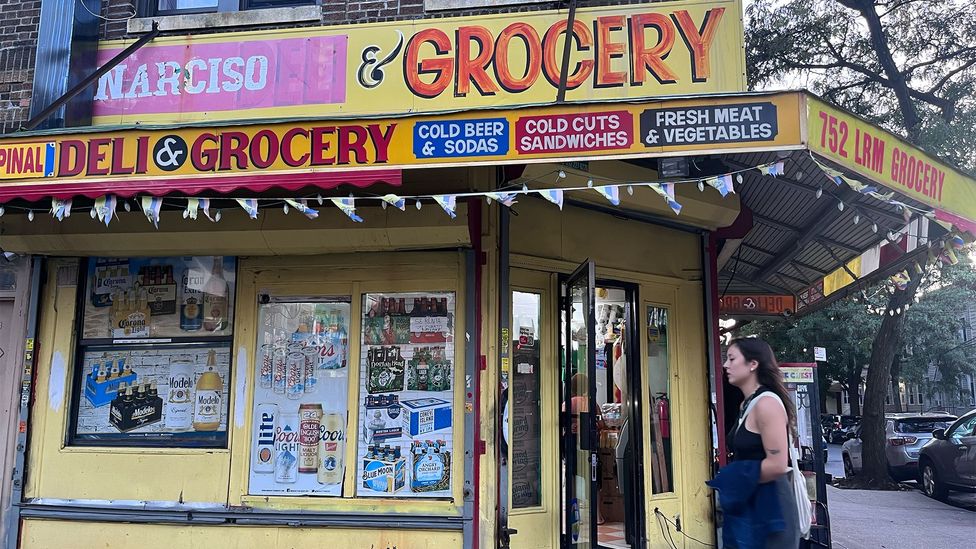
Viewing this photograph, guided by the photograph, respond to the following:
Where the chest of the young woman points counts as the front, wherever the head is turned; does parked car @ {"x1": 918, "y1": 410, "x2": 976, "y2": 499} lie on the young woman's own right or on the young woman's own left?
on the young woman's own right

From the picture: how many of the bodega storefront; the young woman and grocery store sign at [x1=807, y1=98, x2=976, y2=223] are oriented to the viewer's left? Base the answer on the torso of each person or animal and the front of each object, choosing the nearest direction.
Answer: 1

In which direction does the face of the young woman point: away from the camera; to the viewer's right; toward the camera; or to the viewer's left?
to the viewer's left

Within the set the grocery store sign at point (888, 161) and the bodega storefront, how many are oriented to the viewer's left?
0

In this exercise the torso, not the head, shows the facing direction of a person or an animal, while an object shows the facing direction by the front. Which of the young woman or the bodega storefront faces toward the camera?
the bodega storefront

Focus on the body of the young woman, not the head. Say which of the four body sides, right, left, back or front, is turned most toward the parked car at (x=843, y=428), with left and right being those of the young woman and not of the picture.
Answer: right

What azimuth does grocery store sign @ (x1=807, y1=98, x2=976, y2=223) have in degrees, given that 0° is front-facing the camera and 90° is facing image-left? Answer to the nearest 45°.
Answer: approximately 315°

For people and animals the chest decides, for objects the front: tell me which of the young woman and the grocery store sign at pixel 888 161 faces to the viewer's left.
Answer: the young woman

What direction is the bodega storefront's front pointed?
toward the camera

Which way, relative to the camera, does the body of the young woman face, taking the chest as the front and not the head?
to the viewer's left

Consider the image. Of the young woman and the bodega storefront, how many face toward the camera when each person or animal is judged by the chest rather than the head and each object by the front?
1

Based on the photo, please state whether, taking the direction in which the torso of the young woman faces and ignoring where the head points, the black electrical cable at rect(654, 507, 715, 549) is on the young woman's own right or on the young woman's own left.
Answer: on the young woman's own right
